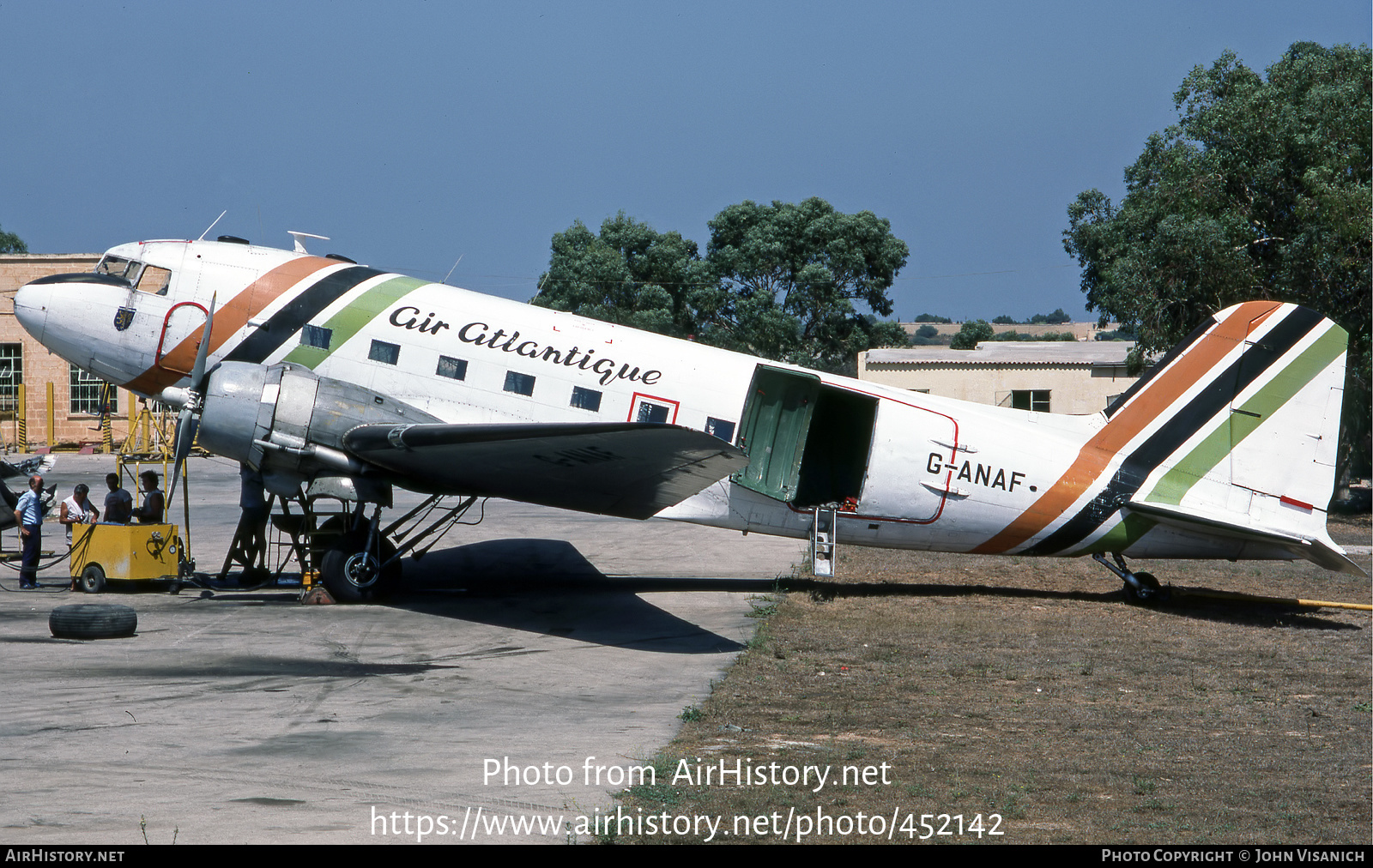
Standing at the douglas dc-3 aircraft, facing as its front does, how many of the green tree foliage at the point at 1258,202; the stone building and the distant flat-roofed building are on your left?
0

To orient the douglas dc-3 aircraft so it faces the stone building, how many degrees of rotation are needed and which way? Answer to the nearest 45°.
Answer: approximately 45° to its right

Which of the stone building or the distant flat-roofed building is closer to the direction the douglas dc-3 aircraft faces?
the stone building

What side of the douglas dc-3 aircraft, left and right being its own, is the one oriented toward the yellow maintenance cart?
front

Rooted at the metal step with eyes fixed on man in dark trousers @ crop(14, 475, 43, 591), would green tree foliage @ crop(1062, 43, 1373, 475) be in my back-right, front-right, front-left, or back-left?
back-right

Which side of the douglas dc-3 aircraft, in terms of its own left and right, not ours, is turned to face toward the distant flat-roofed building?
right

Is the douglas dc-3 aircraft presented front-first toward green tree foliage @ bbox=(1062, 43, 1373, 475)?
no

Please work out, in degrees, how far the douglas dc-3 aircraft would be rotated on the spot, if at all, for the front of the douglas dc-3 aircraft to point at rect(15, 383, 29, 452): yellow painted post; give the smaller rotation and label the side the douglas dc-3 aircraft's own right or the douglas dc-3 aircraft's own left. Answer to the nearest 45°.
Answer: approximately 45° to the douglas dc-3 aircraft's own right

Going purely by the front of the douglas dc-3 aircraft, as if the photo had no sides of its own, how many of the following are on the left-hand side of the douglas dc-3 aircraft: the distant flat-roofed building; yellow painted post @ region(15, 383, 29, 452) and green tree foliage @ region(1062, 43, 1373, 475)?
0

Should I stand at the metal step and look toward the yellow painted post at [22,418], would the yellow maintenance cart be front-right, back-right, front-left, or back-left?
front-left

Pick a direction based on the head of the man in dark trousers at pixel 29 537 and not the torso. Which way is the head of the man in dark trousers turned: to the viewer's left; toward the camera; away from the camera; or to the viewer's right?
to the viewer's right

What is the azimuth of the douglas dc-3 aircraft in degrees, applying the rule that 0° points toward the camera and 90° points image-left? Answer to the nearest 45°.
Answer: approximately 90°

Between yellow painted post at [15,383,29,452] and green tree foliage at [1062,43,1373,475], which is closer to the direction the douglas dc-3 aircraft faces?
the yellow painted post
